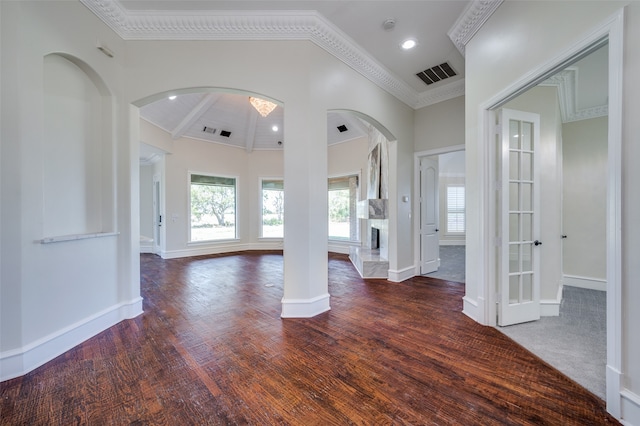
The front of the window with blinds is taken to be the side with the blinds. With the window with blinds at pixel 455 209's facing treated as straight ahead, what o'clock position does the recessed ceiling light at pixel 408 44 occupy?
The recessed ceiling light is roughly at 12 o'clock from the window with blinds.

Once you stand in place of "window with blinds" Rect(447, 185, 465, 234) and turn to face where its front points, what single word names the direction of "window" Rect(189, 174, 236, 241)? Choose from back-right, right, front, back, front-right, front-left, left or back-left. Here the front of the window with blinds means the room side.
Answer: front-right

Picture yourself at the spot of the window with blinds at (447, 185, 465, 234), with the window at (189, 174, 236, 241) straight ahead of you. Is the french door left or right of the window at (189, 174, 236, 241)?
left

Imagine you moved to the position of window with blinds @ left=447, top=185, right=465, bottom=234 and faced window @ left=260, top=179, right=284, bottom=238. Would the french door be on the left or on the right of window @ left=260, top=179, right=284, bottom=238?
left

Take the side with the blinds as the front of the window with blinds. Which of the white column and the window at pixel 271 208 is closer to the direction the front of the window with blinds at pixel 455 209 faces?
the white column

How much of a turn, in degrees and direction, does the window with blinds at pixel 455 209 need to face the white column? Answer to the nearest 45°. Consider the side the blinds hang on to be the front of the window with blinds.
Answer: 0° — it already faces it

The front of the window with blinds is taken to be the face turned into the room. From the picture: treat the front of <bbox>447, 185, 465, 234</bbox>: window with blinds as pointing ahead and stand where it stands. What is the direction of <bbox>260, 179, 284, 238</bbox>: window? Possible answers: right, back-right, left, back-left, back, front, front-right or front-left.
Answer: front-right

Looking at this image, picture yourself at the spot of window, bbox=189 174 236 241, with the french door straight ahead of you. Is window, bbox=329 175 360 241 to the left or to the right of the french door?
left

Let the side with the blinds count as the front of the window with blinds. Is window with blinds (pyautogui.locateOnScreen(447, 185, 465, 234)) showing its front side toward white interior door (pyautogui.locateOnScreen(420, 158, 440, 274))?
yes

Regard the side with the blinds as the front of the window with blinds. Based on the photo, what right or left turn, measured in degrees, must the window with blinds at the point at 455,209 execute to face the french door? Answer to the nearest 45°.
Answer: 0° — it already faces it

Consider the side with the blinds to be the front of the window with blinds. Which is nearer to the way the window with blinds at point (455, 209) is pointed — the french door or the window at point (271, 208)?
the french door

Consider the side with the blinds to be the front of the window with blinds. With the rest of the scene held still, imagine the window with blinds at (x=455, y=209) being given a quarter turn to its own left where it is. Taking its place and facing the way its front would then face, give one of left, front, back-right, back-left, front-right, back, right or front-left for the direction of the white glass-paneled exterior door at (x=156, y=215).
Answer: back-right

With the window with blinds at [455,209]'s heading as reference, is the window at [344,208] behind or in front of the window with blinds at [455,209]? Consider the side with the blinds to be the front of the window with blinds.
in front

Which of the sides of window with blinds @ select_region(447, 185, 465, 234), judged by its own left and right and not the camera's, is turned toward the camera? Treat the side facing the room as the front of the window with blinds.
front
